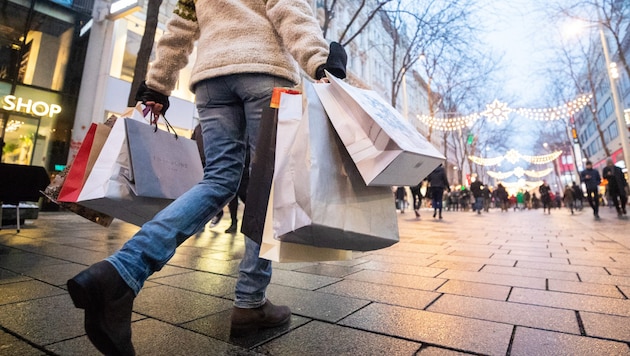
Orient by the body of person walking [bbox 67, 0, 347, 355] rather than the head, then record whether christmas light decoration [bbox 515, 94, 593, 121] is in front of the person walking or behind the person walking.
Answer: in front

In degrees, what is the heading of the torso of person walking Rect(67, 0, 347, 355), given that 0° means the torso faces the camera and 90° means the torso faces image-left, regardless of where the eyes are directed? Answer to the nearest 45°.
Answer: approximately 225°

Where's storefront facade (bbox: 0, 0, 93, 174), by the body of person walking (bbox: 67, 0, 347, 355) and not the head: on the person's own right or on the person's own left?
on the person's own left

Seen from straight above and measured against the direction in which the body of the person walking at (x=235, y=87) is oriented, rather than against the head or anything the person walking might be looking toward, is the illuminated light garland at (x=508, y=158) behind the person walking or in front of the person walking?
in front

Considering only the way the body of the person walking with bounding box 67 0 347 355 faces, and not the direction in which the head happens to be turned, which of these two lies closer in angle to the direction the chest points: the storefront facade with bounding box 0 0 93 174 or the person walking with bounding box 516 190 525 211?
the person walking

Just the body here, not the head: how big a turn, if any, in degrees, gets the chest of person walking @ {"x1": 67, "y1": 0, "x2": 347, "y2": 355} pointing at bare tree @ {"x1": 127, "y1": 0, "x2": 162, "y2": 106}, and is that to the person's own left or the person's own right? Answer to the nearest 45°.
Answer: approximately 45° to the person's own left

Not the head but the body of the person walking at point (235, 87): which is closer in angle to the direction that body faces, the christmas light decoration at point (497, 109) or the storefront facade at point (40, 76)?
the christmas light decoration
